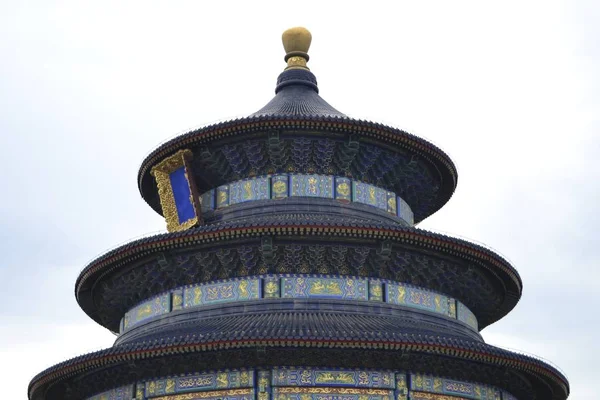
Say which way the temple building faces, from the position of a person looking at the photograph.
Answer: facing the viewer and to the left of the viewer
